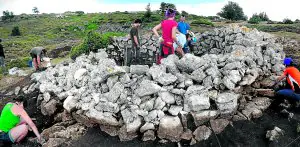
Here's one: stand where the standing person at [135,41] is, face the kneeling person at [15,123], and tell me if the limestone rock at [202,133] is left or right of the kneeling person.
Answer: left

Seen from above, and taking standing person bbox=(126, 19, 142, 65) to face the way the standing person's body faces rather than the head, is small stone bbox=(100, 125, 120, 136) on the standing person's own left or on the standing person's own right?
on the standing person's own right

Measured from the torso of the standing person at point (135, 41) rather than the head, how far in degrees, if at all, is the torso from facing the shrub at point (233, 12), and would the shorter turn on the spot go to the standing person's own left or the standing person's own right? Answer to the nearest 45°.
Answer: approximately 45° to the standing person's own left

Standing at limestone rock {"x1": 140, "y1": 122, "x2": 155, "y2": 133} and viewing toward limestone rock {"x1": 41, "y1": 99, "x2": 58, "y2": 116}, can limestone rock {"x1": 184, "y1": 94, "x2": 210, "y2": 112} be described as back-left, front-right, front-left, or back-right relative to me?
back-right
